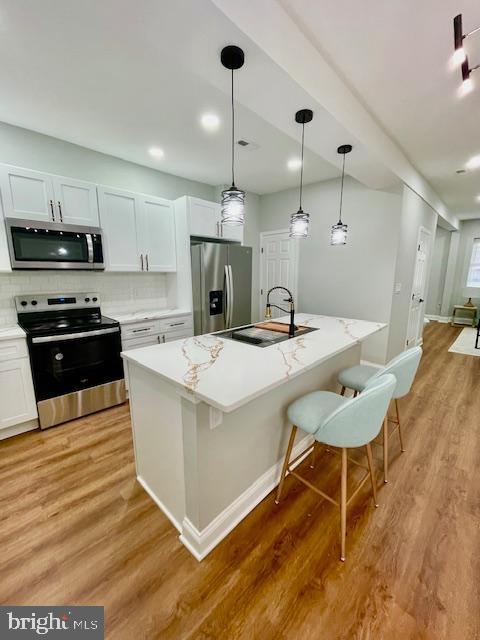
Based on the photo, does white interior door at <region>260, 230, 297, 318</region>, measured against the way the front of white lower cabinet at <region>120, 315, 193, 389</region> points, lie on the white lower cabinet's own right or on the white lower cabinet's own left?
on the white lower cabinet's own left

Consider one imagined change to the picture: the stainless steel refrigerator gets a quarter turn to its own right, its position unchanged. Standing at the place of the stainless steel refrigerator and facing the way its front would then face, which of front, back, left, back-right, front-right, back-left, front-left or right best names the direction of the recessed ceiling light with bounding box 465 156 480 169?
back-left

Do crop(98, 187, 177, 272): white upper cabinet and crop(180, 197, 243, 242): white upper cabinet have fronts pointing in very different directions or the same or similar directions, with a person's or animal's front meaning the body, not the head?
same or similar directions

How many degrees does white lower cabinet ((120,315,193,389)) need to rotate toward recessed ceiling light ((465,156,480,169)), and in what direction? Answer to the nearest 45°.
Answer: approximately 45° to its left

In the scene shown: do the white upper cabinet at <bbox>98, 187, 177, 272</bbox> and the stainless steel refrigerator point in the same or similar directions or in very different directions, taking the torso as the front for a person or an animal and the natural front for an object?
same or similar directions

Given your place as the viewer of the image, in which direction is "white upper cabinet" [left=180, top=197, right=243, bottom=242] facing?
facing the viewer and to the right of the viewer

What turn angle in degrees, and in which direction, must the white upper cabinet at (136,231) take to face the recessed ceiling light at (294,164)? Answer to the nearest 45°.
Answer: approximately 45° to its left

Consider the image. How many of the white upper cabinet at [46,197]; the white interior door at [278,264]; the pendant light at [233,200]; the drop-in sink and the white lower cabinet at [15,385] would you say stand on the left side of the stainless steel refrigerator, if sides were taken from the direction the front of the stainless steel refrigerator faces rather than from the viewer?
1

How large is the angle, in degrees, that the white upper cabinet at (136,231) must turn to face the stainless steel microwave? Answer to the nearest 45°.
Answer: approximately 90° to its right

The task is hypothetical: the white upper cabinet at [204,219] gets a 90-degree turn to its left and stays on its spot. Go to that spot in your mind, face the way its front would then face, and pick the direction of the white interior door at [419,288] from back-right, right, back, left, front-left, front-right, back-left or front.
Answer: front-right

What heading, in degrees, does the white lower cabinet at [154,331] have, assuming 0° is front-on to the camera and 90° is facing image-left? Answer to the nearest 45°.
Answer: approximately 315°

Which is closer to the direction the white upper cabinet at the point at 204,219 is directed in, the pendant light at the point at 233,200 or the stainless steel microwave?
the pendant light

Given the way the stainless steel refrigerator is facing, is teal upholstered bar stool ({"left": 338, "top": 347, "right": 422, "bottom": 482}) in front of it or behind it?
in front

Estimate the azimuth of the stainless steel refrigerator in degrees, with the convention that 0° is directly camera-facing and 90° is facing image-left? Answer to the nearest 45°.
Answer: approximately 315°
